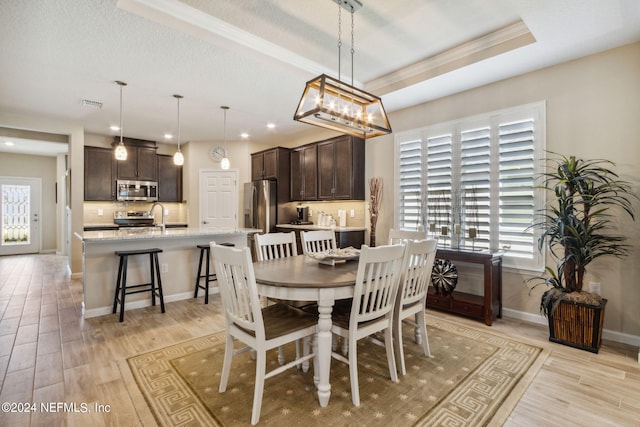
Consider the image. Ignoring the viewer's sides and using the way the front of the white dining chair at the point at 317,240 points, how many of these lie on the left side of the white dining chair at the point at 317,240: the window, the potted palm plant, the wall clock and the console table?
3

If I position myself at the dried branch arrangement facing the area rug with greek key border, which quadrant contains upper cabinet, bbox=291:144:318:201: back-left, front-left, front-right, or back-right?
back-right

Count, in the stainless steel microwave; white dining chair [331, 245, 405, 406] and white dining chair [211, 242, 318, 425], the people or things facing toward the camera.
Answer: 1

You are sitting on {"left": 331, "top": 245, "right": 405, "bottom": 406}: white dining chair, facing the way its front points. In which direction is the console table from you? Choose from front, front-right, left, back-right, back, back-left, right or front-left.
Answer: right

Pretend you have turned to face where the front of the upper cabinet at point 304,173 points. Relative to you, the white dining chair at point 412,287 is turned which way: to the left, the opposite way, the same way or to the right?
to the right

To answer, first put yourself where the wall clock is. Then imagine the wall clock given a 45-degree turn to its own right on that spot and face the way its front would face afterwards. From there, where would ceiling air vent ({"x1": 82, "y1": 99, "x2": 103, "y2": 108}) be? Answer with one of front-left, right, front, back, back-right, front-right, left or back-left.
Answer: front

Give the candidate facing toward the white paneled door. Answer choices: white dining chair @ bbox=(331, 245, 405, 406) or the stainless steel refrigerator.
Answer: the white dining chair

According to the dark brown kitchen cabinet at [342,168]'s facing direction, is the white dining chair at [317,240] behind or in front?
in front

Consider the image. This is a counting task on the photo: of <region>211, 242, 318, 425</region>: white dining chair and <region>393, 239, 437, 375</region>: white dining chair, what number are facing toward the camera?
0

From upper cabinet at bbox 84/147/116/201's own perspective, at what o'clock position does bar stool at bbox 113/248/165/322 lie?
The bar stool is roughly at 12 o'clock from the upper cabinet.

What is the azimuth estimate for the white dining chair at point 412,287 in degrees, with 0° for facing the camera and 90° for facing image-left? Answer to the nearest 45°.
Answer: approximately 135°
